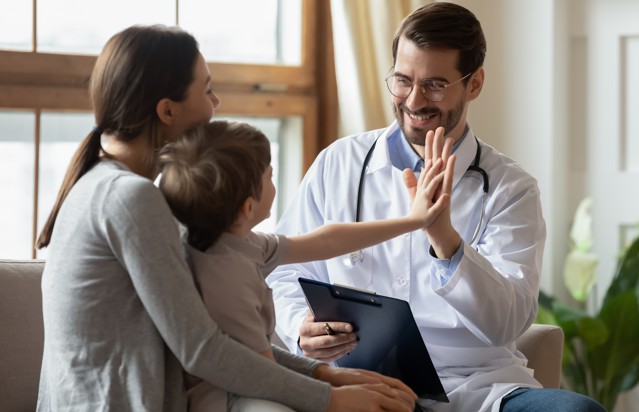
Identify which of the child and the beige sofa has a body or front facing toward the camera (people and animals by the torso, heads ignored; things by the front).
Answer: the beige sofa

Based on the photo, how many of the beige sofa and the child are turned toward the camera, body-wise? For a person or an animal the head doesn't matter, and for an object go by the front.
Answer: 1

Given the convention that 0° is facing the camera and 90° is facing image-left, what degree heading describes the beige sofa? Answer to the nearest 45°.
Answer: approximately 0°

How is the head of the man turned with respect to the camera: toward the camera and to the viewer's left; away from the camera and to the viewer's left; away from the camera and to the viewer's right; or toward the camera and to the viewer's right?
toward the camera and to the viewer's left

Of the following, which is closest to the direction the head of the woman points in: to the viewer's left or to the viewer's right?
to the viewer's right

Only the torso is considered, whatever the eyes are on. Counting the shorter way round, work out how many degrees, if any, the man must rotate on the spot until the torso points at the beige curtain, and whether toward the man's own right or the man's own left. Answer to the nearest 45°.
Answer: approximately 135° to the man's own right

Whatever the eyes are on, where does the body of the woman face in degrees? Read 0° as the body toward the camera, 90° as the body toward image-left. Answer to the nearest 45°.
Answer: approximately 225°

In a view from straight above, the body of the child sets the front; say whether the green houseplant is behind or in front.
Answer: in front

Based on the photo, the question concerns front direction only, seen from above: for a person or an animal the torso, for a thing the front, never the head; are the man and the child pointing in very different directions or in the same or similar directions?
very different directions

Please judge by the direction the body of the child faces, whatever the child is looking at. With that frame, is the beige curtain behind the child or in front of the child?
in front

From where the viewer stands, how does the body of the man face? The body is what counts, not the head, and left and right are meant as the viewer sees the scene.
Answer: facing the viewer and to the left of the viewer

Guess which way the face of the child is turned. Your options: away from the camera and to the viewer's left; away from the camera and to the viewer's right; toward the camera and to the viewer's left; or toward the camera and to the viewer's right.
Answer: away from the camera and to the viewer's right
